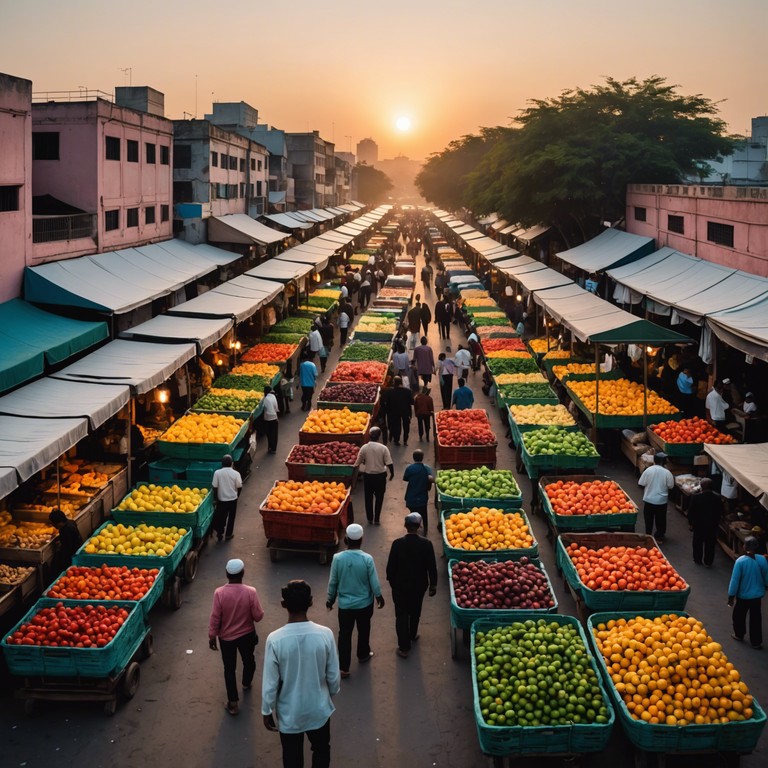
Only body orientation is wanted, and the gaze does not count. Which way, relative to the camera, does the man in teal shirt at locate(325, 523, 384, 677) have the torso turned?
away from the camera

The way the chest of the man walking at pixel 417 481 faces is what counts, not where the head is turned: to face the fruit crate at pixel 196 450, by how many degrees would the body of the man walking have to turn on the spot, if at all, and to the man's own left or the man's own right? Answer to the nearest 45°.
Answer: approximately 45° to the man's own left

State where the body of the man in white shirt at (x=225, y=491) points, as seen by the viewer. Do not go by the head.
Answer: away from the camera

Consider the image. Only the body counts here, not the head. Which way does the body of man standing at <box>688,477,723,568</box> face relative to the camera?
away from the camera

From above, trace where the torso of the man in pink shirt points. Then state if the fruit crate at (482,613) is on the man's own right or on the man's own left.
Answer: on the man's own right

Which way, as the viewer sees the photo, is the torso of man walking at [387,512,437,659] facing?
away from the camera

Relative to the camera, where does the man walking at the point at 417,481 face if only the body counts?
away from the camera

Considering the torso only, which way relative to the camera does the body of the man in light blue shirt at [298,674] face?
away from the camera

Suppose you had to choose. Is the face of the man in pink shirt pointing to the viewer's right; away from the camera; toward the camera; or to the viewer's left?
away from the camera

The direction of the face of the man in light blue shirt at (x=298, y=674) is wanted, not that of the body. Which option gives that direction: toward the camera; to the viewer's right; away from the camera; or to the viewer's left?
away from the camera
